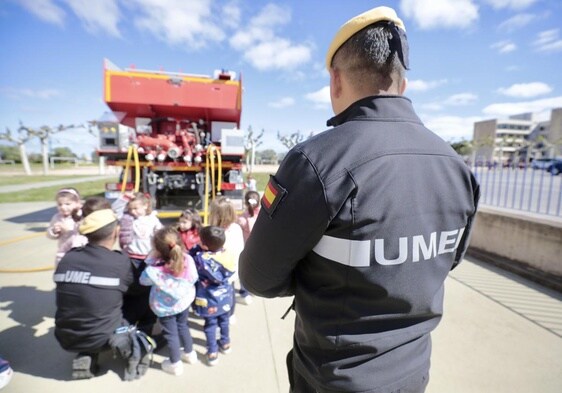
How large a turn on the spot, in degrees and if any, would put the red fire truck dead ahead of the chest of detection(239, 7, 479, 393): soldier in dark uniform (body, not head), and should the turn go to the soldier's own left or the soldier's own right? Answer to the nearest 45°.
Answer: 0° — they already face it

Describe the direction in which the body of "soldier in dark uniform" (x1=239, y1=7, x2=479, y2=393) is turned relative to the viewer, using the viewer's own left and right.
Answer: facing away from the viewer and to the left of the viewer

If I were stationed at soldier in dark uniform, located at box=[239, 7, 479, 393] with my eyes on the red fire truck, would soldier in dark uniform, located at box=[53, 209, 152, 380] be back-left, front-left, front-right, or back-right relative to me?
front-left

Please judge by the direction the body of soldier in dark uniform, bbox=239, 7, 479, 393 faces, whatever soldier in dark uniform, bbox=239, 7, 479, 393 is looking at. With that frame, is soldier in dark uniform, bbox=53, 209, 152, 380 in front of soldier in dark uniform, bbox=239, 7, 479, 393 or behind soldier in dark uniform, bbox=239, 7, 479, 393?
in front

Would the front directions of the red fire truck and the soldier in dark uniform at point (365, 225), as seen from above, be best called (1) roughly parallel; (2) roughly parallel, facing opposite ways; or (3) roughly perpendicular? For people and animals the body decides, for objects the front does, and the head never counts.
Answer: roughly parallel

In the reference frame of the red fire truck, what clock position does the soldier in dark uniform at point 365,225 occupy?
The soldier in dark uniform is roughly at 6 o'clock from the red fire truck.

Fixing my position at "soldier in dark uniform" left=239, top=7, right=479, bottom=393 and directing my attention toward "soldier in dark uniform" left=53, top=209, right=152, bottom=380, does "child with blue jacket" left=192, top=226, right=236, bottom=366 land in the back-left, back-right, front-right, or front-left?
front-right

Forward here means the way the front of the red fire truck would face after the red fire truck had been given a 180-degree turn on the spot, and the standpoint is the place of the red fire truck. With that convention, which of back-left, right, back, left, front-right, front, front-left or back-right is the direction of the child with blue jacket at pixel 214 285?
front

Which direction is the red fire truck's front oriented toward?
away from the camera

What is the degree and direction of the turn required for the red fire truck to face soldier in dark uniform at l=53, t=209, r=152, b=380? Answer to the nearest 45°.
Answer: approximately 180°

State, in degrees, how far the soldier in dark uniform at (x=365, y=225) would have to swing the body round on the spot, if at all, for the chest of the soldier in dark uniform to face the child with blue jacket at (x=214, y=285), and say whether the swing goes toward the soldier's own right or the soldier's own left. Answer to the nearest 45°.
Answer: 0° — they already face them

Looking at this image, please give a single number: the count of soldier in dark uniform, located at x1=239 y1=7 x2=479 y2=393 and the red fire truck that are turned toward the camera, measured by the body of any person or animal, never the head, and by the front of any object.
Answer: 0
